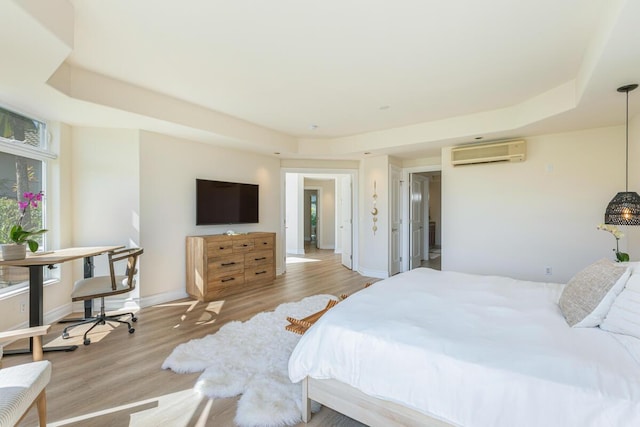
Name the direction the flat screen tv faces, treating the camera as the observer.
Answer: facing the viewer and to the right of the viewer

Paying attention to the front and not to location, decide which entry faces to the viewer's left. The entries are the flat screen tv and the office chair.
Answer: the office chair

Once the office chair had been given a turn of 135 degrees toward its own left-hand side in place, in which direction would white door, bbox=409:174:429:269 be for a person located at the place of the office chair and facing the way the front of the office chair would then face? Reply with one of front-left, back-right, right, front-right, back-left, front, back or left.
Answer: front-left

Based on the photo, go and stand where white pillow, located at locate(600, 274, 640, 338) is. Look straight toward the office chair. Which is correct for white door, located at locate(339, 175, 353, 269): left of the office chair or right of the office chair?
right

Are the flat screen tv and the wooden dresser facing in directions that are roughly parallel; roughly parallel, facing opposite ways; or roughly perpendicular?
roughly parallel

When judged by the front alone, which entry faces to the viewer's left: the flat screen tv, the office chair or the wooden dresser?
the office chair

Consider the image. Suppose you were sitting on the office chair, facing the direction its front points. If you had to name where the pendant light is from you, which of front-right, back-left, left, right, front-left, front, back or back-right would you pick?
back-left

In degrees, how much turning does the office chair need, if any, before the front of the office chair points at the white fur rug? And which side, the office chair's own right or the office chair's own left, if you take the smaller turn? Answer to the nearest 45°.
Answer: approximately 135° to the office chair's own left

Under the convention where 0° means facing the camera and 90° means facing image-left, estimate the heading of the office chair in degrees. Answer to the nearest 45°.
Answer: approximately 90°

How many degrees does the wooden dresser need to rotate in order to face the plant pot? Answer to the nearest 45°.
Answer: approximately 90° to its right

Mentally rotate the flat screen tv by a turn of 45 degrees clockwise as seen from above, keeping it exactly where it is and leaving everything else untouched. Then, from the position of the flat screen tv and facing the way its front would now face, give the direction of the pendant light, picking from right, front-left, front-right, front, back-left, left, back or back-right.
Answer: front-left

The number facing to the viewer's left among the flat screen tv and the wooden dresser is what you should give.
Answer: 0
